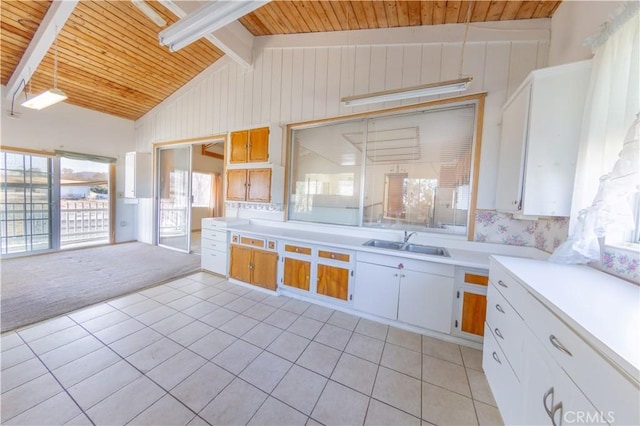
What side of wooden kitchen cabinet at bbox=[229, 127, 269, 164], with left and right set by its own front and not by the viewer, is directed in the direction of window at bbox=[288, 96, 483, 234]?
left

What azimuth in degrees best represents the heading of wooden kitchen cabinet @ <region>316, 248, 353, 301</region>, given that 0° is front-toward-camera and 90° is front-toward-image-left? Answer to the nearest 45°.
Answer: approximately 45°

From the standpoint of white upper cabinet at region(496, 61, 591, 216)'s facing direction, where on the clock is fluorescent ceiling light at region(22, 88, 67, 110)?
The fluorescent ceiling light is roughly at 11 o'clock from the white upper cabinet.

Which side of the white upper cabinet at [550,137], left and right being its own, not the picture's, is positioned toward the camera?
left

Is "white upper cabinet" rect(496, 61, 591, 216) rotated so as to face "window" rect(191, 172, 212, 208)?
yes
